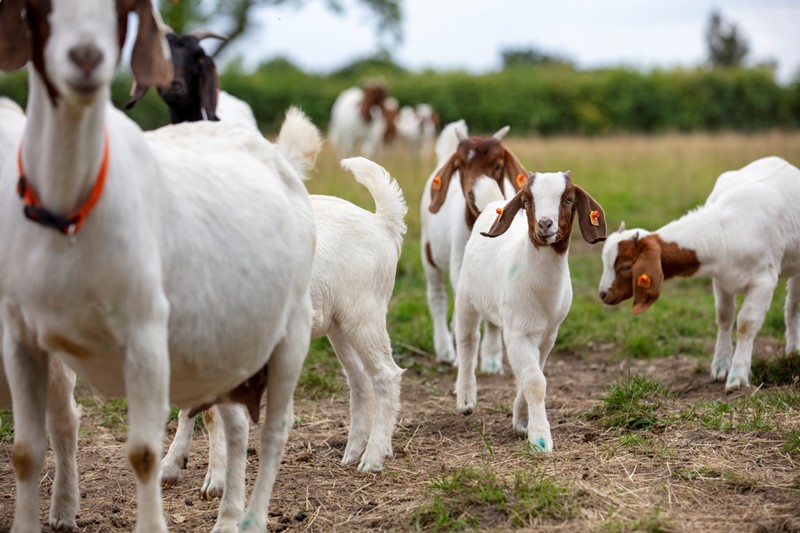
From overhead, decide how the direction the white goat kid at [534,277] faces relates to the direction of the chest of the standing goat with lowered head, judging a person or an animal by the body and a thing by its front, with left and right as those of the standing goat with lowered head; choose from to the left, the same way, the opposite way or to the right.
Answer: to the left

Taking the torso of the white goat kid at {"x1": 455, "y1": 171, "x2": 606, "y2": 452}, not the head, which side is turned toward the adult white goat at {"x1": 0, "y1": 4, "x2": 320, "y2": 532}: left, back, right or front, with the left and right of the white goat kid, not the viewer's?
right

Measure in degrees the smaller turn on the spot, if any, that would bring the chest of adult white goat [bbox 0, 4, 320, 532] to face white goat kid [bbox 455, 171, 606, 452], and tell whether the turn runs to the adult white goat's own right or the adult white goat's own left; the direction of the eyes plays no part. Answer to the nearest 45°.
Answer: approximately 180°

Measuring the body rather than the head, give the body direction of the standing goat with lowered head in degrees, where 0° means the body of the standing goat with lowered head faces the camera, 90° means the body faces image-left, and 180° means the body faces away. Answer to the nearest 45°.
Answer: approximately 45°

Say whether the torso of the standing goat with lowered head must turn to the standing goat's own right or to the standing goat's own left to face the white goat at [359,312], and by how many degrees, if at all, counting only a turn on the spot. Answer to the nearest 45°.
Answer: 0° — it already faces it

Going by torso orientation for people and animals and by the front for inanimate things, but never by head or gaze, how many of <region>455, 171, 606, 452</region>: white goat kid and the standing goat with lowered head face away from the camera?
0

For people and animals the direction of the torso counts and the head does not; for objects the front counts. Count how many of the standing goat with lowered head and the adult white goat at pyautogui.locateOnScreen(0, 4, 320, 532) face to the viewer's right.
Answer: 0

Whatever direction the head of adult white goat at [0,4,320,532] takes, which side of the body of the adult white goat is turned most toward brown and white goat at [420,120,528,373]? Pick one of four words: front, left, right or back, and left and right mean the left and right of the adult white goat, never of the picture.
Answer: back

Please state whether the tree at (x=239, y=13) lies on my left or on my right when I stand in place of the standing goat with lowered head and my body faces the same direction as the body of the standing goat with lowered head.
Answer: on my right

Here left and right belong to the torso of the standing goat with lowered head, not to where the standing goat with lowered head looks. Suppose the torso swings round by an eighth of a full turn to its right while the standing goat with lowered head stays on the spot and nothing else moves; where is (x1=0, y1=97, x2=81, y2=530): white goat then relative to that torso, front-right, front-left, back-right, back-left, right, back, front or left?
front-left

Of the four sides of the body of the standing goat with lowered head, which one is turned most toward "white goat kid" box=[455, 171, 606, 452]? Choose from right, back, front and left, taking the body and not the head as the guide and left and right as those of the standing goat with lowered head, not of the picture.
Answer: front

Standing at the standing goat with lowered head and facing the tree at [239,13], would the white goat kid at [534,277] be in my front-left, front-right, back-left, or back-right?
back-left

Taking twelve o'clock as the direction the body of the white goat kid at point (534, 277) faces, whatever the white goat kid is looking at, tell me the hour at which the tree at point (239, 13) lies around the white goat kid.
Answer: The tree is roughly at 7 o'clock from the white goat kid.

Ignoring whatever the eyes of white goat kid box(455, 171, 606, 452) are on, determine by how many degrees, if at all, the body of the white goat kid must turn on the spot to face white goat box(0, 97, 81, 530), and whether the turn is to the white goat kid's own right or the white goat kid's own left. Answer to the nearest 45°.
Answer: approximately 90° to the white goat kid's own right
